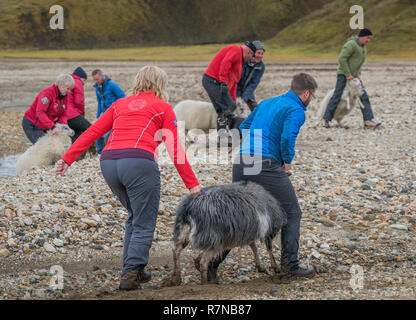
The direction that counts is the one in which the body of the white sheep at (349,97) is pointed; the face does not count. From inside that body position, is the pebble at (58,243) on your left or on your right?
on your right

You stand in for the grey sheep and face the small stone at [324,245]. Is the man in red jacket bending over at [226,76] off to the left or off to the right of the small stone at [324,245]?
left

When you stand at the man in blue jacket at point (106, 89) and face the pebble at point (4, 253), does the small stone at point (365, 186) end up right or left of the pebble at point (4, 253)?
left

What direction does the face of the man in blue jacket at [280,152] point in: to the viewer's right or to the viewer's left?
to the viewer's right

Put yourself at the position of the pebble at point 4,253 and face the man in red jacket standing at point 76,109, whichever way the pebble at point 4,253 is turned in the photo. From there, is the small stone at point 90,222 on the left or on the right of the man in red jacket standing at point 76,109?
right

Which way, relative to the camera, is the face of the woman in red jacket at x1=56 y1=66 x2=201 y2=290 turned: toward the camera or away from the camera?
away from the camera

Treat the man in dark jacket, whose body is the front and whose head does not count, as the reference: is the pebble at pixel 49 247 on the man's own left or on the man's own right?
on the man's own right
